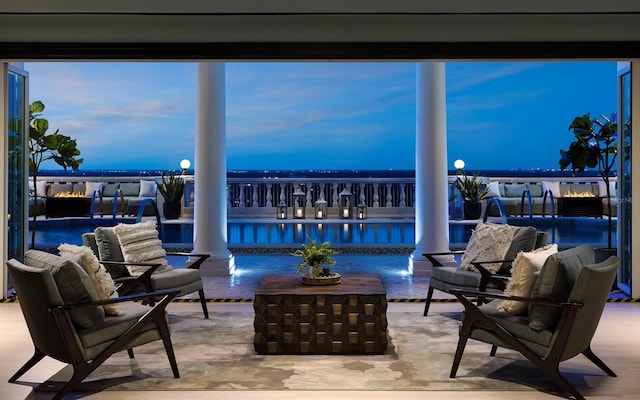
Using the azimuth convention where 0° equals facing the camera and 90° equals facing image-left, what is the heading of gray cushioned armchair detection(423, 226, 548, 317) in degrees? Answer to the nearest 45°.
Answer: approximately 45°

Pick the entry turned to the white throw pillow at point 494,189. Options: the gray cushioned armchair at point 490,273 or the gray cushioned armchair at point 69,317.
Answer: the gray cushioned armchair at point 69,317

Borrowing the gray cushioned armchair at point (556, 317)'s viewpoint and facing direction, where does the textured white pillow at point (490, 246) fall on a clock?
The textured white pillow is roughly at 1 o'clock from the gray cushioned armchair.

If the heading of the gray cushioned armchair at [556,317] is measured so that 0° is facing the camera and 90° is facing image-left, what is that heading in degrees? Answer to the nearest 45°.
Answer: approximately 135°

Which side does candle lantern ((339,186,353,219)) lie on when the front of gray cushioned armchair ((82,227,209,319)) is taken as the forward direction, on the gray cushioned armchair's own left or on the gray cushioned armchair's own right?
on the gray cushioned armchair's own left

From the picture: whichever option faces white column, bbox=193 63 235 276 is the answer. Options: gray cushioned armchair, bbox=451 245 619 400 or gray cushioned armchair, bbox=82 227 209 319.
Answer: gray cushioned armchair, bbox=451 245 619 400

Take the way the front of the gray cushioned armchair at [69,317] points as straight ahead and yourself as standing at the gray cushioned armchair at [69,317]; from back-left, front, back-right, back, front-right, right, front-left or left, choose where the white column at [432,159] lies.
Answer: front

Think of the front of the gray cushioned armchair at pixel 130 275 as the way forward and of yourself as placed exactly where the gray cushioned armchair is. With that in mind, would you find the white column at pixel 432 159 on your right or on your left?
on your left

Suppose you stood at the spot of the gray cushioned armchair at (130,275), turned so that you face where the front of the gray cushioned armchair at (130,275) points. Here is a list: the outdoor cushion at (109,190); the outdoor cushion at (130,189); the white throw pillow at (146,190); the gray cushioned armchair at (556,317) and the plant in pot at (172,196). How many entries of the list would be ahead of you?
1

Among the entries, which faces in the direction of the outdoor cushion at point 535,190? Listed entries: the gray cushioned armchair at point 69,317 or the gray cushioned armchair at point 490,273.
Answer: the gray cushioned armchair at point 69,317

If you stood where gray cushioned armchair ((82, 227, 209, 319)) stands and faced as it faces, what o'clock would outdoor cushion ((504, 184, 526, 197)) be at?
The outdoor cushion is roughly at 9 o'clock from the gray cushioned armchair.

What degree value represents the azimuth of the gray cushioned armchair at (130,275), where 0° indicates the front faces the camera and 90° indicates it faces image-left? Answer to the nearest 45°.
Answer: approximately 315°

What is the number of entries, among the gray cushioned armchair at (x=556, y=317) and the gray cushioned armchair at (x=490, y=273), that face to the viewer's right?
0

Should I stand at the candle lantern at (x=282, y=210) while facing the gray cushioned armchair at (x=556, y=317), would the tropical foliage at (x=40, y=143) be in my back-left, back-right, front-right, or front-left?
front-right

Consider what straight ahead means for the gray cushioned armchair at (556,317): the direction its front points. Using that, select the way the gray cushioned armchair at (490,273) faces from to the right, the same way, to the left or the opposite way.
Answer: to the left

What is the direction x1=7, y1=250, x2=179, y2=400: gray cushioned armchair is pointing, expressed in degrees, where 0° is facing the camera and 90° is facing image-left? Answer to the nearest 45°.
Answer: approximately 225°

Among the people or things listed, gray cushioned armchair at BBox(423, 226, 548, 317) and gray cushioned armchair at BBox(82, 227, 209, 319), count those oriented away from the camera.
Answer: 0

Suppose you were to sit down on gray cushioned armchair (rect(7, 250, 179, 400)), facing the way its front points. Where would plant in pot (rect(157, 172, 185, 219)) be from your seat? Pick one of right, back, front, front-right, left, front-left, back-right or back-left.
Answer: front-left
